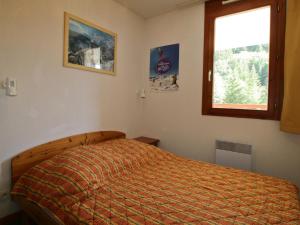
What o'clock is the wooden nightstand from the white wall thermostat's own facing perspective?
The wooden nightstand is roughly at 10 o'clock from the white wall thermostat.

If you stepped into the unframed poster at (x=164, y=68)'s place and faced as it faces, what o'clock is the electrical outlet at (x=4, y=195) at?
The electrical outlet is roughly at 12 o'clock from the unframed poster.

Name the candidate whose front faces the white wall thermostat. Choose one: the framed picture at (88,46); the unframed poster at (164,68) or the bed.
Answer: the unframed poster at (164,68)

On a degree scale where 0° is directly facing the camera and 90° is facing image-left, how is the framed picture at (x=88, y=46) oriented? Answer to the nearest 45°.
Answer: approximately 315°

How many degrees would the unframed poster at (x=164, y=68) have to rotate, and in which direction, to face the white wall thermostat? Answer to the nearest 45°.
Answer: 0° — it already faces it

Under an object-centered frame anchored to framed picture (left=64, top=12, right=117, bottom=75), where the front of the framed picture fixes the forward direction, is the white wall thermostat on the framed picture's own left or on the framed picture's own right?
on the framed picture's own right

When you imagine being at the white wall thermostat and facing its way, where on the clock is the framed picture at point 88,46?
The framed picture is roughly at 10 o'clock from the white wall thermostat.

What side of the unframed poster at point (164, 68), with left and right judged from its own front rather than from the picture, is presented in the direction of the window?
left

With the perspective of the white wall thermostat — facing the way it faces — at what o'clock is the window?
The window is roughly at 11 o'clock from the white wall thermostat.

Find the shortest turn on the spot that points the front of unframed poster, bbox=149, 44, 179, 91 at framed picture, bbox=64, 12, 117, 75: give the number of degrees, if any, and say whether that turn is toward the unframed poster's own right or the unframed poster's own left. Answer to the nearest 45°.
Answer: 0° — it already faces it

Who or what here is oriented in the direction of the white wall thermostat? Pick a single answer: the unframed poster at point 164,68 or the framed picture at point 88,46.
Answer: the unframed poster at point 164,68

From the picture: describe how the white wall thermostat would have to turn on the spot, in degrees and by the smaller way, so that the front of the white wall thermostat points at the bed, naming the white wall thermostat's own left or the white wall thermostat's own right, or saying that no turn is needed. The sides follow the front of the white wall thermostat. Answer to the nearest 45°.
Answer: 0° — it already faces it
